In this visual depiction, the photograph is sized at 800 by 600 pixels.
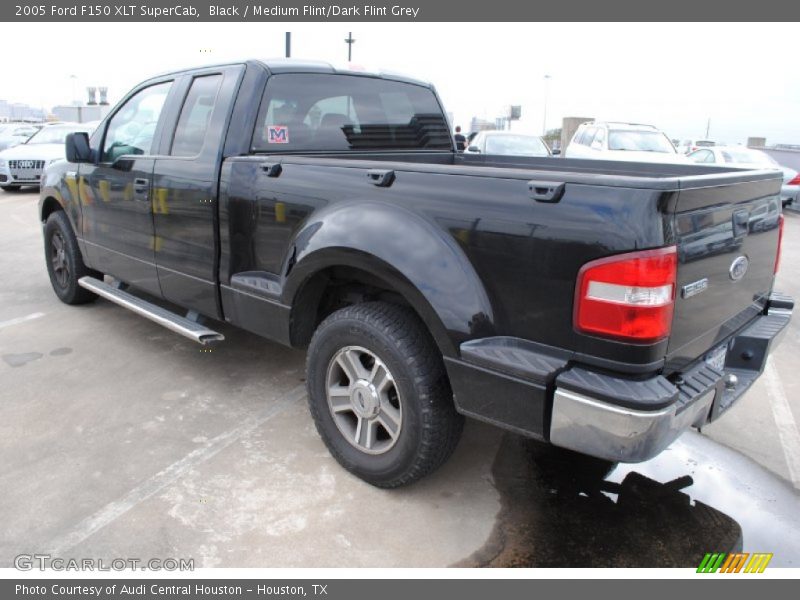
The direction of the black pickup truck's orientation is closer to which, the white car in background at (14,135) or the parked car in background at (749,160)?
the white car in background

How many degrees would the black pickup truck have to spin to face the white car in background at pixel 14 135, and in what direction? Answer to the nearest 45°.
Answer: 0° — it already faces it

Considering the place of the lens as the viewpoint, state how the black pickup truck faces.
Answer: facing away from the viewer and to the left of the viewer

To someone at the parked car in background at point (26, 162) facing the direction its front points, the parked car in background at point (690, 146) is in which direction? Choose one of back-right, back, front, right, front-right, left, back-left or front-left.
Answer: back-left

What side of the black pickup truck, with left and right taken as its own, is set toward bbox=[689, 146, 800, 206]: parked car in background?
right

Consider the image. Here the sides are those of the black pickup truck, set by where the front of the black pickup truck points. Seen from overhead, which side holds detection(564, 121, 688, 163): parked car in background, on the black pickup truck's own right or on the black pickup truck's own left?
on the black pickup truck's own right

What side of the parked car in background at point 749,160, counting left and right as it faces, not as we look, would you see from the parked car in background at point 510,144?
front

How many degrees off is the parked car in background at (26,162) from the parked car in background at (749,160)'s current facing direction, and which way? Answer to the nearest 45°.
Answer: approximately 90° to its left

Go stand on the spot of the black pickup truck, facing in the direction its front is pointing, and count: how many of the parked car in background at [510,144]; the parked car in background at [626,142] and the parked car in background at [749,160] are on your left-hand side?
0

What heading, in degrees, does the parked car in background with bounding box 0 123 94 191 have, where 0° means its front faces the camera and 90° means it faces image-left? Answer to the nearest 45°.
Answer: approximately 45°

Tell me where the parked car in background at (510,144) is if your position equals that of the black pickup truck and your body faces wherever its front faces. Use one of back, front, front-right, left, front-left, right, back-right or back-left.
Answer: front-right

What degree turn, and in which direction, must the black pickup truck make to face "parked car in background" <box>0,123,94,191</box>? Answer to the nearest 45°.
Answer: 0° — it already faces it

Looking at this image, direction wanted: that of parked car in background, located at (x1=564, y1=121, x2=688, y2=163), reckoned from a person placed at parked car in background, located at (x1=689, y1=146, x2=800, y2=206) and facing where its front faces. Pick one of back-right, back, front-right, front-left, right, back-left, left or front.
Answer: left

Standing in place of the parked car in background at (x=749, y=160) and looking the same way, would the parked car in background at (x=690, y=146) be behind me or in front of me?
in front

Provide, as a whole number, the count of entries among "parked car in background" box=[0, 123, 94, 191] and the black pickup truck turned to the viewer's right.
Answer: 0

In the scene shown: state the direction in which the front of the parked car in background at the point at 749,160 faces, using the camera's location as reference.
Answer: facing away from the viewer and to the left of the viewer
